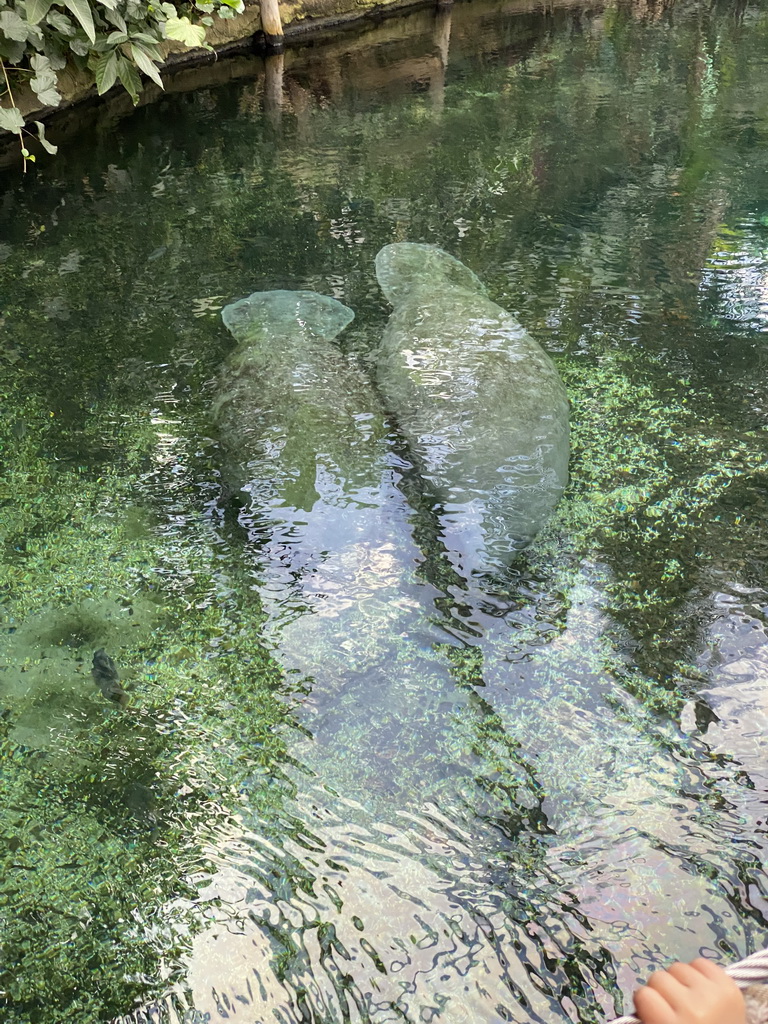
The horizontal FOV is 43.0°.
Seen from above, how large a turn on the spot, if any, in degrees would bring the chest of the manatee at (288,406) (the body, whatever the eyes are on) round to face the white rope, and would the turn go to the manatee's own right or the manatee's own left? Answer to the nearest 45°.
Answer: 0° — it already faces it

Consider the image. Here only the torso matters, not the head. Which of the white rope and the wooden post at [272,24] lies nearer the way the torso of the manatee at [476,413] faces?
the white rope

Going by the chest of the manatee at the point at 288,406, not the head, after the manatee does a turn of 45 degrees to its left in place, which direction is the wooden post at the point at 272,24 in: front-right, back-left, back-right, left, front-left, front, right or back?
back-left

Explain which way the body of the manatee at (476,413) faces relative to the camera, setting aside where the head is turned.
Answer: toward the camera

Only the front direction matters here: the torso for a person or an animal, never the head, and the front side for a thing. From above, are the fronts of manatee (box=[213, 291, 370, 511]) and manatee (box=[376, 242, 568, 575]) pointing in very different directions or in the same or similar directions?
same or similar directions

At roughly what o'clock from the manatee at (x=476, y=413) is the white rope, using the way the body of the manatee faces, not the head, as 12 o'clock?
The white rope is roughly at 12 o'clock from the manatee.

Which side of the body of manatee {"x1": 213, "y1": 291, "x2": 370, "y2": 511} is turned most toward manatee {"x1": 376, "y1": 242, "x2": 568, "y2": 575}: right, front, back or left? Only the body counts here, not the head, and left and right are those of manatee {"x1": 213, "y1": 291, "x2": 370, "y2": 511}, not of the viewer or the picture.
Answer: left

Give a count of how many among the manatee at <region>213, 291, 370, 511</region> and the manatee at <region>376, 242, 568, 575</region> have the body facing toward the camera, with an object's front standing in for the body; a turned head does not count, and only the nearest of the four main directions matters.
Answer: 2

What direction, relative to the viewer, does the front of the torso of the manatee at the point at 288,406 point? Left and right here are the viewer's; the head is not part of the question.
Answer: facing the viewer
